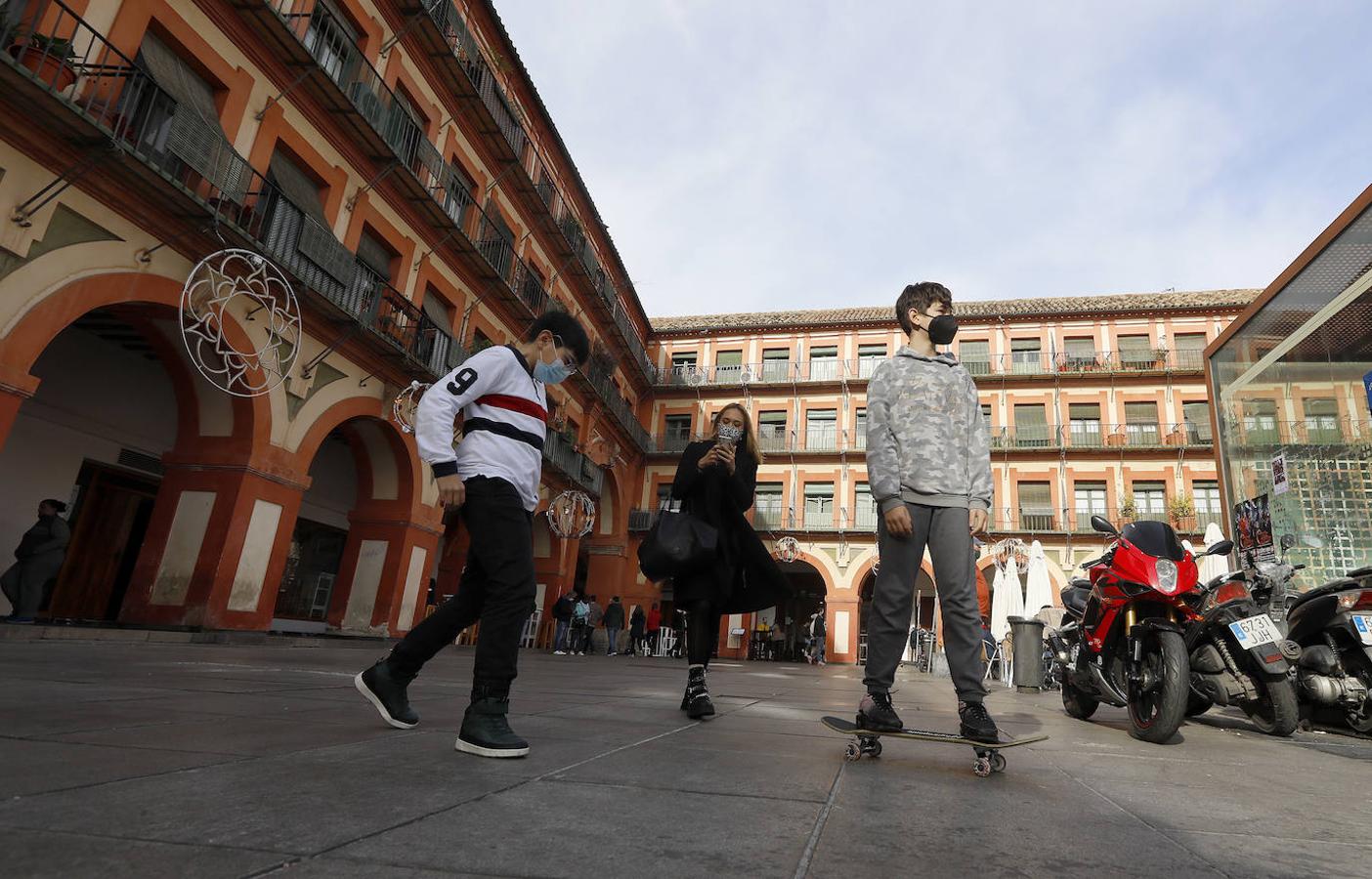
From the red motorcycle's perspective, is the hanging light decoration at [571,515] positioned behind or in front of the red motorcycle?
behind

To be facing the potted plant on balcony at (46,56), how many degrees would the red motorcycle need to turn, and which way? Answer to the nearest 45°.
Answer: approximately 90° to its right

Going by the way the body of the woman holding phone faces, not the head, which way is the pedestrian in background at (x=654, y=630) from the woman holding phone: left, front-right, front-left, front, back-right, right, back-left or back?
back

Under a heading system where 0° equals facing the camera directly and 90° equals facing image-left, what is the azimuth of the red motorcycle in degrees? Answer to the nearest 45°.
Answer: approximately 315°

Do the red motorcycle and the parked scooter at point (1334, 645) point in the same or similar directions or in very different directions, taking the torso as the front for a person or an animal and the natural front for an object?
very different directions

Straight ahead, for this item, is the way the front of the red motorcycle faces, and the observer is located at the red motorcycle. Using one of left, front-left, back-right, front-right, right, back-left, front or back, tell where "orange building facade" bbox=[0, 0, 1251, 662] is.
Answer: back-right

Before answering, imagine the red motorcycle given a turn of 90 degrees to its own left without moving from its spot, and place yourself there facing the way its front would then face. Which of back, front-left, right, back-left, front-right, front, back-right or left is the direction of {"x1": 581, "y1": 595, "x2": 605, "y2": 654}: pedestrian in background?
left

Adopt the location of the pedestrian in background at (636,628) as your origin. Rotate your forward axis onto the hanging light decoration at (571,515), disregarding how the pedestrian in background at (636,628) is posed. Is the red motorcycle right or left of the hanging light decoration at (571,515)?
left

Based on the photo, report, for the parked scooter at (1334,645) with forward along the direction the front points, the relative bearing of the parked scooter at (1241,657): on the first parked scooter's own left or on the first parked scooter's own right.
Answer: on the first parked scooter's own left

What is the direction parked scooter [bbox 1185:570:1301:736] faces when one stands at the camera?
facing away from the viewer and to the left of the viewer
